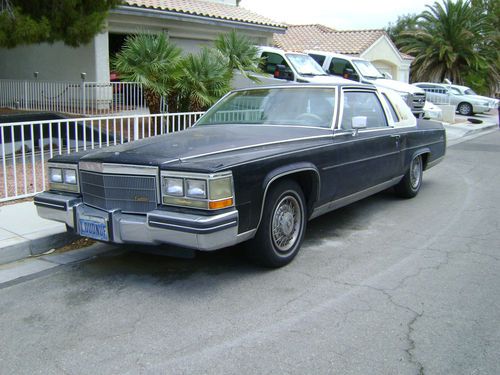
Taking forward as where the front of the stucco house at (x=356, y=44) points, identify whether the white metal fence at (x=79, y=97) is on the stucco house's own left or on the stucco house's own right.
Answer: on the stucco house's own right

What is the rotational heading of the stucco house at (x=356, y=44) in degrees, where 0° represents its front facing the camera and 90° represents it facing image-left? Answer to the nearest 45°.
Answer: approximately 315°

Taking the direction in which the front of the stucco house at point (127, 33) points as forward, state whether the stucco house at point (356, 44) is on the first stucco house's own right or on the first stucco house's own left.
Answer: on the first stucco house's own left
